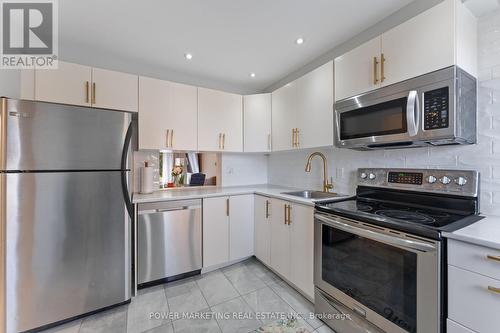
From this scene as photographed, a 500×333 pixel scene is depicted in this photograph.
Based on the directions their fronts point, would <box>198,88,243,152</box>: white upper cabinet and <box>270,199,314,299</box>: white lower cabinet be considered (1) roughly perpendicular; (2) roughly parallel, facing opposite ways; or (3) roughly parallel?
roughly perpendicular

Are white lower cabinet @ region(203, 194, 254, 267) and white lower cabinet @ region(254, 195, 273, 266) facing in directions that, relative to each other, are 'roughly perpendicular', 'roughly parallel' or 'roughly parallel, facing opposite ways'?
roughly perpendicular

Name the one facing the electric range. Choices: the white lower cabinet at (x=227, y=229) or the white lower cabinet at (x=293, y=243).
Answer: the white lower cabinet at (x=227, y=229)

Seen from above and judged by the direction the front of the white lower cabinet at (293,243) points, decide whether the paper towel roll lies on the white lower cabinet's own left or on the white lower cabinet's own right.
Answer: on the white lower cabinet's own right

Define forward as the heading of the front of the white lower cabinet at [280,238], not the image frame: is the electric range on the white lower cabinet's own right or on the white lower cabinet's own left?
on the white lower cabinet's own left

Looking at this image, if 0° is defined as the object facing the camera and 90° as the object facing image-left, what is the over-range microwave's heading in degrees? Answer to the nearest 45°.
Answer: approximately 45°

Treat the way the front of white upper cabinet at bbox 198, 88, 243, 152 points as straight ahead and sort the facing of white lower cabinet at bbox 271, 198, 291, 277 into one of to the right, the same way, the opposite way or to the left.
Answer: to the right

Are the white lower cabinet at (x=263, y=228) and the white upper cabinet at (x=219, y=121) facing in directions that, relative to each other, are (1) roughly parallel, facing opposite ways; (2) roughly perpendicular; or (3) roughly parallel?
roughly perpendicular

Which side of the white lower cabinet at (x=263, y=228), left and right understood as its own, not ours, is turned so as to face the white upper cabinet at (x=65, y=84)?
front
